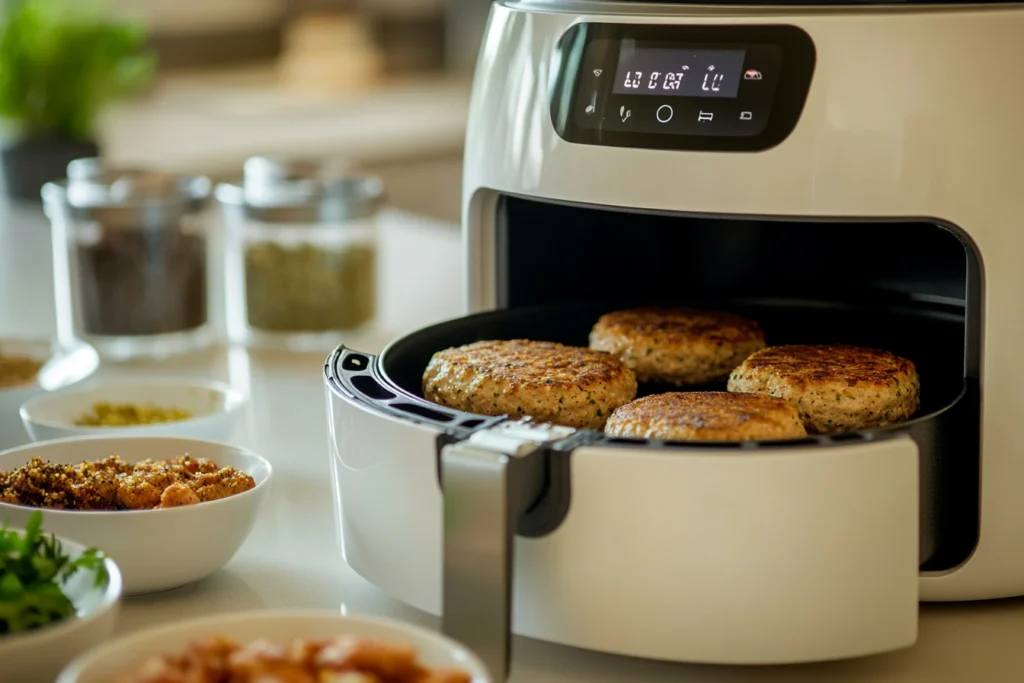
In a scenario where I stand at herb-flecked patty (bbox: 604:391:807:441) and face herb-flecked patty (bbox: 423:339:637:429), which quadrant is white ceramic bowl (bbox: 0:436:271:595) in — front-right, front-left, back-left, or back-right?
front-left

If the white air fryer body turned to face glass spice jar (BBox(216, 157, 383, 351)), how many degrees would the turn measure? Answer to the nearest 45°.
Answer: approximately 90° to its right

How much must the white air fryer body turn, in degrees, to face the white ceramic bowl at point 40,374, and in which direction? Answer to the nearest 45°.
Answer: approximately 90° to its right

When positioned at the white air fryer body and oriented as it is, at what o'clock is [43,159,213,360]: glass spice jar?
The glass spice jar is roughly at 3 o'clock from the white air fryer body.

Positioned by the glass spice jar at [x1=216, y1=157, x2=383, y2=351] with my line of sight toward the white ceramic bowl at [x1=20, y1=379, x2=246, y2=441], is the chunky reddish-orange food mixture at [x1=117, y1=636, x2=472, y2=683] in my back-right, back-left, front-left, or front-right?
front-left

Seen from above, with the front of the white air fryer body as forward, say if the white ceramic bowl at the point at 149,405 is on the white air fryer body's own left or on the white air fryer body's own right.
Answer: on the white air fryer body's own right

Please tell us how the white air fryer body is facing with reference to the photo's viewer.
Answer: facing the viewer and to the left of the viewer
